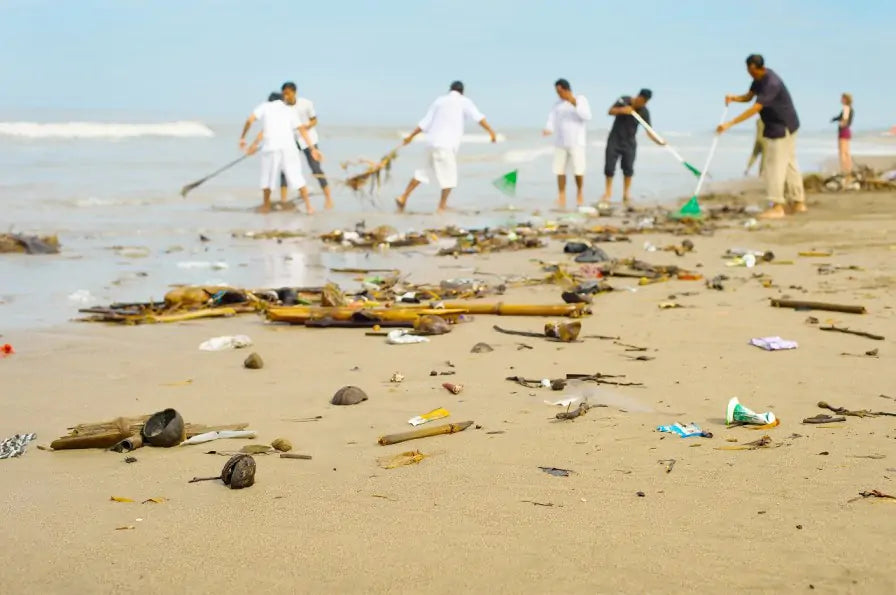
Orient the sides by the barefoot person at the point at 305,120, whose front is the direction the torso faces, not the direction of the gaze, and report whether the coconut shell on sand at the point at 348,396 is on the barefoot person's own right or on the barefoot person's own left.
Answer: on the barefoot person's own left

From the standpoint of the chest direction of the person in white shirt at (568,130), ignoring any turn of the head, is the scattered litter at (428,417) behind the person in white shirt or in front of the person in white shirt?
in front

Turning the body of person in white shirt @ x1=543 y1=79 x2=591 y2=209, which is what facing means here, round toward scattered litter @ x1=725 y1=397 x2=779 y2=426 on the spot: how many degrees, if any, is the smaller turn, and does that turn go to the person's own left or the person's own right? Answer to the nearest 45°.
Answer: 0° — they already face it

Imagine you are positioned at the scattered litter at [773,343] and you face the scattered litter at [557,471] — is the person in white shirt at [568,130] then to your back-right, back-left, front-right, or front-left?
back-right

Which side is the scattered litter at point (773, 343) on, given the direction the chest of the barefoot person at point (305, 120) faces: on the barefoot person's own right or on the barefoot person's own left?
on the barefoot person's own left

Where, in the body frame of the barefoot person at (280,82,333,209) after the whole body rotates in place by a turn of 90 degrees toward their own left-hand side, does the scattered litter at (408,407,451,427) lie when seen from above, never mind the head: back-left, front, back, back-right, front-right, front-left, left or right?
front-right

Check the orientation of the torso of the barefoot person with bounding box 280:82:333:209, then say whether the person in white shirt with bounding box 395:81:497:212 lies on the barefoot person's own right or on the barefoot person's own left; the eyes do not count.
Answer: on the barefoot person's own left

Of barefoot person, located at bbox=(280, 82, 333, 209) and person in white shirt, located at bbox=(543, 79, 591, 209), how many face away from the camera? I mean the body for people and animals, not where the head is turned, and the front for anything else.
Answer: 0

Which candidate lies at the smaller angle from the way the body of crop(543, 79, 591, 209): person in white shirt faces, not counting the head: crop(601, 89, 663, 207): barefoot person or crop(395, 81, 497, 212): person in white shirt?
the person in white shirt

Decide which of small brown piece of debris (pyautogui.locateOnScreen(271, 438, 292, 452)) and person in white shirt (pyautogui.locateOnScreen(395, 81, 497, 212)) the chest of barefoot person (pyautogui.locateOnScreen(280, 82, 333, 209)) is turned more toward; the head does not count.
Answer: the small brown piece of debris

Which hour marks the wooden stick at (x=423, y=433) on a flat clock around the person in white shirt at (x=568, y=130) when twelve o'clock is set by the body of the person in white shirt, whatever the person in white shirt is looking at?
The wooden stick is roughly at 12 o'clock from the person in white shirt.

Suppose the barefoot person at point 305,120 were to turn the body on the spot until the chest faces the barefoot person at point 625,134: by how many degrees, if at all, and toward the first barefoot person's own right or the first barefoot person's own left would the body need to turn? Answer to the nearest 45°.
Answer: approximately 135° to the first barefoot person's own left

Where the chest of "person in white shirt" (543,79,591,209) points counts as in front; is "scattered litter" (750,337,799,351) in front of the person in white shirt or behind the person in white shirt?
in front

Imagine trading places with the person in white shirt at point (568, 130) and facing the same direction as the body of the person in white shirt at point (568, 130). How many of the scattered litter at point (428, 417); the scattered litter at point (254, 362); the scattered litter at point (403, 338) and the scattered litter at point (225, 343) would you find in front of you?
4

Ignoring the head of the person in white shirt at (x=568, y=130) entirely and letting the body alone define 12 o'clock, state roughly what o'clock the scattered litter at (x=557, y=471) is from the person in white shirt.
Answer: The scattered litter is roughly at 12 o'clock from the person in white shirt.

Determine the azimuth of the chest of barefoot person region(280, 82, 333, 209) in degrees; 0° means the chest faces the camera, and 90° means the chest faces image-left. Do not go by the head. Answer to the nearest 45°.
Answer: approximately 45°
